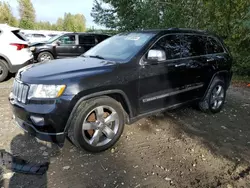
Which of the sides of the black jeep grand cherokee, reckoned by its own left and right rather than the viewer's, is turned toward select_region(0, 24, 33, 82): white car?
right

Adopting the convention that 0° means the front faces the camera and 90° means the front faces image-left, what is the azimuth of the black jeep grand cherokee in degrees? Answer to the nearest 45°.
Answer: approximately 45°

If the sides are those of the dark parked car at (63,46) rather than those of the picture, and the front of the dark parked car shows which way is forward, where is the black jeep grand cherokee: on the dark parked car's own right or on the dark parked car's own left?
on the dark parked car's own left

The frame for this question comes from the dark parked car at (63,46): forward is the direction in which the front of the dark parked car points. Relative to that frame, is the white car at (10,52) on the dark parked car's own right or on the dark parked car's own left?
on the dark parked car's own left

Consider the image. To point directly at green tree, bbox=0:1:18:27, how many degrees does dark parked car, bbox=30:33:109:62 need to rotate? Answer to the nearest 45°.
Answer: approximately 90° to its right

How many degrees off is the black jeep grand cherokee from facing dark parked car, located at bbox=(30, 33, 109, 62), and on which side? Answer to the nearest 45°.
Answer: approximately 135° to its right

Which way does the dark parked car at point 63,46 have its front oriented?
to the viewer's left

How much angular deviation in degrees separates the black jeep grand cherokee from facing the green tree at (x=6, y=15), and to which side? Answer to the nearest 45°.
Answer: approximately 90° to its right
